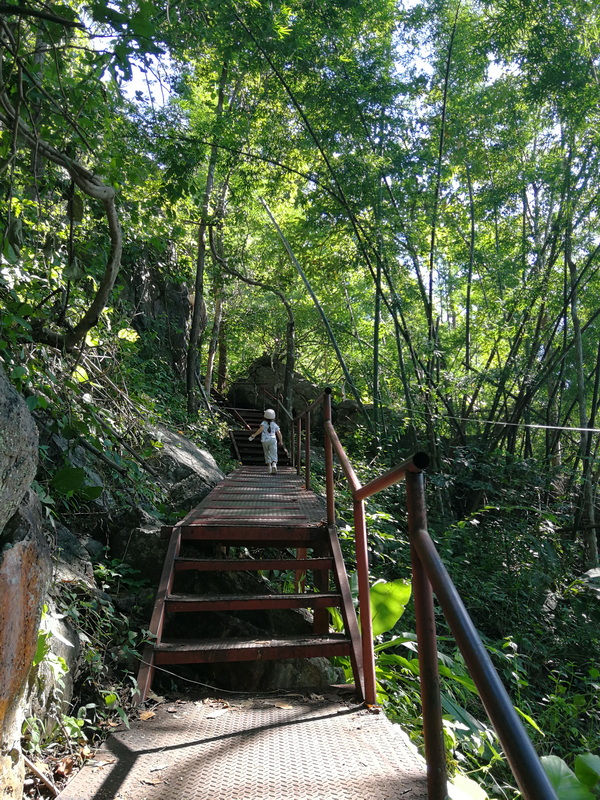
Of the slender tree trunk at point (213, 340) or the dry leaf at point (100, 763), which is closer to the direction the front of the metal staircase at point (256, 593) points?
the dry leaf

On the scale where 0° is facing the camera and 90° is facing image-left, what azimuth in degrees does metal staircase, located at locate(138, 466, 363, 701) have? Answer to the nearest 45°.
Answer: approximately 0°

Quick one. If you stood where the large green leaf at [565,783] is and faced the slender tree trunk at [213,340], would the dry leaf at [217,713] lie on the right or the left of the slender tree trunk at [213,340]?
left

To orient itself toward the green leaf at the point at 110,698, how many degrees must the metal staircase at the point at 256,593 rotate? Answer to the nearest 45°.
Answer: approximately 45° to its right

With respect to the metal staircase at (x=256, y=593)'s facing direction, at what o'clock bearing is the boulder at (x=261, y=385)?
The boulder is roughly at 6 o'clock from the metal staircase.

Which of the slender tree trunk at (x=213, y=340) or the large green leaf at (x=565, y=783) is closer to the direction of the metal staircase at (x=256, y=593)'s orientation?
the large green leaf

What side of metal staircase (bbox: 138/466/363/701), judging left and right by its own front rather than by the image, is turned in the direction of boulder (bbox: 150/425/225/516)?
back

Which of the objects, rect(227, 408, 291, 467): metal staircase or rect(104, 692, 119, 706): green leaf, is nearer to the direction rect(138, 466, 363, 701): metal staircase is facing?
the green leaf

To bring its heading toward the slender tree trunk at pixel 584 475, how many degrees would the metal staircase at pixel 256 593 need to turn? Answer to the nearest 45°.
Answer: approximately 135° to its left

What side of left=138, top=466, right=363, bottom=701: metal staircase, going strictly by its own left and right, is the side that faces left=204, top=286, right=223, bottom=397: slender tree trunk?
back
